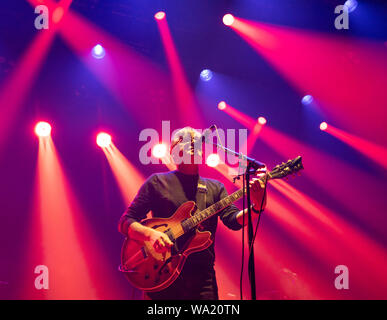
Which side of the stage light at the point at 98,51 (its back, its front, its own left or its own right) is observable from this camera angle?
front

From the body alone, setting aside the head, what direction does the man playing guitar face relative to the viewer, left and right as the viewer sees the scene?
facing the viewer and to the right of the viewer

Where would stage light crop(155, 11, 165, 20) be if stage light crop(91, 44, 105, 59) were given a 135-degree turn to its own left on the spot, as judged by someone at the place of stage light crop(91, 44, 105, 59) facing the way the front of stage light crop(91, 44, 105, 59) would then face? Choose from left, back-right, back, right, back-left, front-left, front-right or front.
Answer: right

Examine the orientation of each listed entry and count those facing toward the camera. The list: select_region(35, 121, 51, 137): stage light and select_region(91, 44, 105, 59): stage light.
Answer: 2

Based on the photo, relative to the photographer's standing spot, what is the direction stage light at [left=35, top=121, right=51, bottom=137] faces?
facing the viewer

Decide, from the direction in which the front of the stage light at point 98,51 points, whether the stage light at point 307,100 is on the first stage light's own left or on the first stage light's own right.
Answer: on the first stage light's own left
